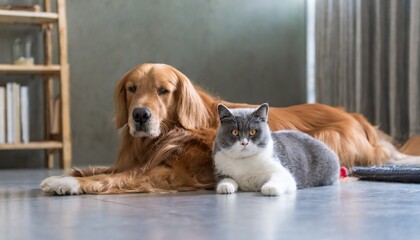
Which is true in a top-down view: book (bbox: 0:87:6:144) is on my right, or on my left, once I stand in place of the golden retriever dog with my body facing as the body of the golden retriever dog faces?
on my right

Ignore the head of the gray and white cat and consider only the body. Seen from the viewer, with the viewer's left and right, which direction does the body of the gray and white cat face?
facing the viewer and to the left of the viewer

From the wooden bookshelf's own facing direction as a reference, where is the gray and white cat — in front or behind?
in front

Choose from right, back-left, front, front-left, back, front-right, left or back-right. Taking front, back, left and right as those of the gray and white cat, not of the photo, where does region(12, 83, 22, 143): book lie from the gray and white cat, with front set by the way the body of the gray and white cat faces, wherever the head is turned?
right

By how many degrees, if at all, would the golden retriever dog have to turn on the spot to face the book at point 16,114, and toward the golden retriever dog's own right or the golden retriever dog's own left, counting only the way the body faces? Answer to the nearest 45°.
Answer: approximately 45° to the golden retriever dog's own right

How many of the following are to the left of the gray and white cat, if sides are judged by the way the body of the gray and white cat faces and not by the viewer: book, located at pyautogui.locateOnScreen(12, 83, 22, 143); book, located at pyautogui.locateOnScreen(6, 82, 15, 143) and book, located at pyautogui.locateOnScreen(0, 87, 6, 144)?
0

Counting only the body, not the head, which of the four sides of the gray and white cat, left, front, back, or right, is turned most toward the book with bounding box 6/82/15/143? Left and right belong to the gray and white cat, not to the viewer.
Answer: right

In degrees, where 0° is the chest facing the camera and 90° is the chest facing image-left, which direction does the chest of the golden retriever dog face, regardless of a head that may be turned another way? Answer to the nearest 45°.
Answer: approximately 90°

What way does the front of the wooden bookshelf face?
toward the camera

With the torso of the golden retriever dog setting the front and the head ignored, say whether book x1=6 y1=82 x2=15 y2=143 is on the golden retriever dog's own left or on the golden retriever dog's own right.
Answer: on the golden retriever dog's own right

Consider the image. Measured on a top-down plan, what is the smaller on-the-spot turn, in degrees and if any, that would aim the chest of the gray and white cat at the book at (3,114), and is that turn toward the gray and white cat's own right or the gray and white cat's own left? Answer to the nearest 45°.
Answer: approximately 90° to the gray and white cat's own right

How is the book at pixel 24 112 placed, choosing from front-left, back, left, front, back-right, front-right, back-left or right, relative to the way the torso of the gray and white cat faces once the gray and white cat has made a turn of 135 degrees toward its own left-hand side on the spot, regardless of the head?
back-left

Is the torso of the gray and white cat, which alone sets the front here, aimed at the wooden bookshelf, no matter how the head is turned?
no
